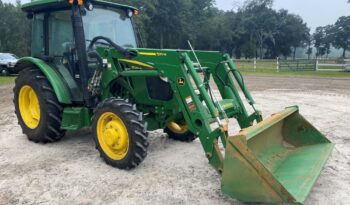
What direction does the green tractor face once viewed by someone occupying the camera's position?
facing the viewer and to the right of the viewer
